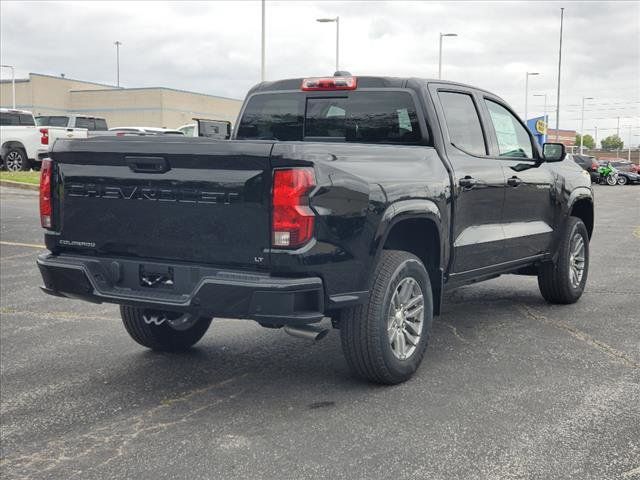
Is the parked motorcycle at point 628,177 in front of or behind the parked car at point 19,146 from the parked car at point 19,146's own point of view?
behind

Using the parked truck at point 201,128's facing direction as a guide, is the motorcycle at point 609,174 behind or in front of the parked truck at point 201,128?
behind

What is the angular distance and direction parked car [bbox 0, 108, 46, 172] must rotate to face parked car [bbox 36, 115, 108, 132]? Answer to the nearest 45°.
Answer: approximately 90° to its right

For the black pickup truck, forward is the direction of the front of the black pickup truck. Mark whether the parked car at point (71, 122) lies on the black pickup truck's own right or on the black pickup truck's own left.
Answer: on the black pickup truck's own left

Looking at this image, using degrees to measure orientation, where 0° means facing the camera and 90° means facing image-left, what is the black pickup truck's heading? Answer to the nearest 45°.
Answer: approximately 225°

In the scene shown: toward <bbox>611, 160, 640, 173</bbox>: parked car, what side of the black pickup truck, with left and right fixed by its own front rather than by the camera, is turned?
front

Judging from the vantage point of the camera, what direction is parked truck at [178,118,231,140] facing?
facing to the left of the viewer

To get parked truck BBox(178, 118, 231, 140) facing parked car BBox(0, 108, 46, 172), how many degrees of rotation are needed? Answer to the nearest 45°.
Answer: approximately 45° to its left

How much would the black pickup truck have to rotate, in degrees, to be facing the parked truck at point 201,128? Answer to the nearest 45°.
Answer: approximately 45° to its left

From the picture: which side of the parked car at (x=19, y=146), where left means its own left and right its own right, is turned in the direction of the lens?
left

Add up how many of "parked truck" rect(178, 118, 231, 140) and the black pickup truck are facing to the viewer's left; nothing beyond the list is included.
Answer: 1

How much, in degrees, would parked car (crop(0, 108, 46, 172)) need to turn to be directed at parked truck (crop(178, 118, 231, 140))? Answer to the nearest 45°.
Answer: approximately 180°
